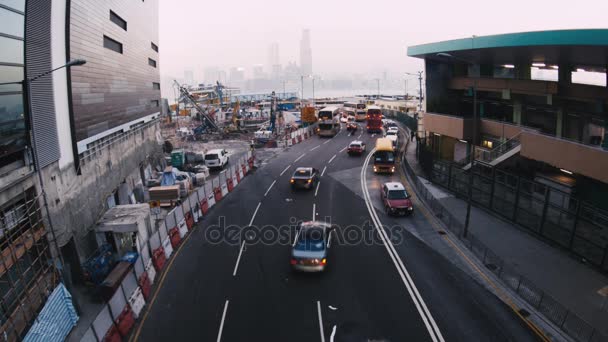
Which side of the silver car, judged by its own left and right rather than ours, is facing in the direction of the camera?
back

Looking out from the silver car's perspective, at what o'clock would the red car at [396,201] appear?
The red car is roughly at 1 o'clock from the silver car.

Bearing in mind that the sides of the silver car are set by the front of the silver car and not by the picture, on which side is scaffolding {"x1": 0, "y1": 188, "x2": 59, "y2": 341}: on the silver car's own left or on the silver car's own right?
on the silver car's own left

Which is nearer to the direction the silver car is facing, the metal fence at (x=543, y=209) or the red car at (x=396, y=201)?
the red car

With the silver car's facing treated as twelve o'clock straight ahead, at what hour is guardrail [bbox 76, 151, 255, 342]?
The guardrail is roughly at 9 o'clock from the silver car.

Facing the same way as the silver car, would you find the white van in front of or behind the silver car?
in front

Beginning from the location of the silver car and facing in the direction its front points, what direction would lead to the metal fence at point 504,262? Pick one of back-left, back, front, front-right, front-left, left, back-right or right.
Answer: right

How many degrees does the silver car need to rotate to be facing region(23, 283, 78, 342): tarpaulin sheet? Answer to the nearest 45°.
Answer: approximately 135° to its left
